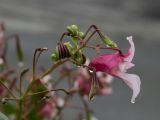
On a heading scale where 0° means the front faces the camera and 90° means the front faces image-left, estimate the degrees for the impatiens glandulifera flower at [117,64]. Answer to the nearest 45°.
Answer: approximately 270°
